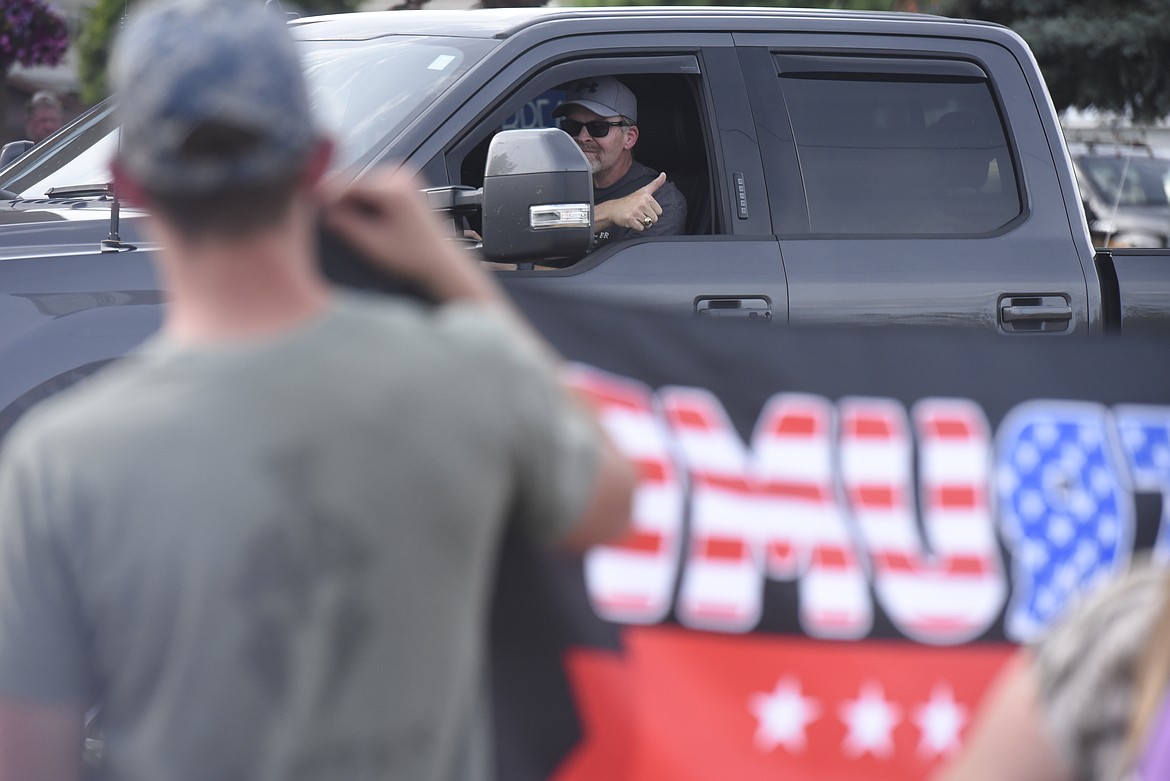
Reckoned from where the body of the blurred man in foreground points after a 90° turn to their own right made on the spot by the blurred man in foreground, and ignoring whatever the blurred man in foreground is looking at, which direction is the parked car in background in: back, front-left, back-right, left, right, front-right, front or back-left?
front-left

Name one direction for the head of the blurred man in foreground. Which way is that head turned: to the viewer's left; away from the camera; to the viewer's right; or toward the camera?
away from the camera

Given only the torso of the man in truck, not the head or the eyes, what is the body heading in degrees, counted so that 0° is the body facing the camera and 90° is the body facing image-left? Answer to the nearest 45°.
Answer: approximately 45°

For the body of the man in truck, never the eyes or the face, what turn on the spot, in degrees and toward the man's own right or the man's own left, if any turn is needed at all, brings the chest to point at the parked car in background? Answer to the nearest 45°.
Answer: approximately 180°

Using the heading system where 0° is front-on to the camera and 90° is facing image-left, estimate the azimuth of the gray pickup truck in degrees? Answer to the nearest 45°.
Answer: approximately 45°

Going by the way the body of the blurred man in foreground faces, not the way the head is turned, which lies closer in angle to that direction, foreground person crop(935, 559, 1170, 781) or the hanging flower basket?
the hanging flower basket

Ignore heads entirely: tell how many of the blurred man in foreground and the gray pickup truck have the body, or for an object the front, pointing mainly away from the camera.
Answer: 1

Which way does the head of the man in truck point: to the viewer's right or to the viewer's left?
to the viewer's left

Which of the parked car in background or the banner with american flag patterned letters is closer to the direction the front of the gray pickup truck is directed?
the banner with american flag patterned letters

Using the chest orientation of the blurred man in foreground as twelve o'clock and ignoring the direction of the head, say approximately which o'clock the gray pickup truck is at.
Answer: The gray pickup truck is roughly at 1 o'clock from the blurred man in foreground.

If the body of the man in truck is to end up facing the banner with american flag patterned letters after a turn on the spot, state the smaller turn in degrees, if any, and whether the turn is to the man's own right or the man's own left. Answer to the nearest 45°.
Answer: approximately 45° to the man's own left

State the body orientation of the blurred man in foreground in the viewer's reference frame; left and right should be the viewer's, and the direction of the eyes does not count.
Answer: facing away from the viewer

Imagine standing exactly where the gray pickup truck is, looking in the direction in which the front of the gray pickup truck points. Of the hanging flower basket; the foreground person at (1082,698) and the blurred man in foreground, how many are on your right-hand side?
1

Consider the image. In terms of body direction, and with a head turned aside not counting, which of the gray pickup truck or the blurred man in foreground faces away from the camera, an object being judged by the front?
the blurred man in foreground

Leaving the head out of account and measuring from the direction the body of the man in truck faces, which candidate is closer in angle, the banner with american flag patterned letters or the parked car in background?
the banner with american flag patterned letters
